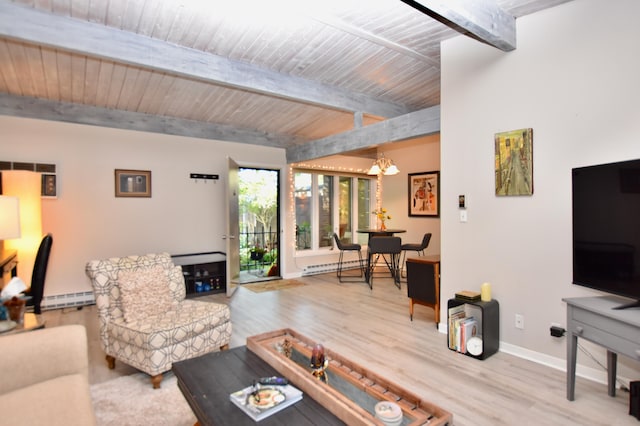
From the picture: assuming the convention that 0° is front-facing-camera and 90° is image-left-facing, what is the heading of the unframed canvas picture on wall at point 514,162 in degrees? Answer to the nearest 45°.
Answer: approximately 45°

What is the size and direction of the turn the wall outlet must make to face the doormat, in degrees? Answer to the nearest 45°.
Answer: approximately 45° to its right

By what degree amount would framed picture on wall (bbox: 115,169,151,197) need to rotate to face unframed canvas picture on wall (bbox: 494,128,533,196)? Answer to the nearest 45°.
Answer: approximately 45° to its left

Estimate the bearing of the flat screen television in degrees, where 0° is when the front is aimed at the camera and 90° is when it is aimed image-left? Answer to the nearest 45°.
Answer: approximately 45°

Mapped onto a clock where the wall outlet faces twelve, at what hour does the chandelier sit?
The chandelier is roughly at 3 o'clock from the wall outlet.

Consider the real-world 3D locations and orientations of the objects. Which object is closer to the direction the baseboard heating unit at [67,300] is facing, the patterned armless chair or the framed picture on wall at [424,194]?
the patterned armless chair

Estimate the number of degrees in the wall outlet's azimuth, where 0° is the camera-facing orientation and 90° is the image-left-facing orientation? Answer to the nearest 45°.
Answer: approximately 45°

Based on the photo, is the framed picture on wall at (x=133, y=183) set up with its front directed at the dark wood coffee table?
yes

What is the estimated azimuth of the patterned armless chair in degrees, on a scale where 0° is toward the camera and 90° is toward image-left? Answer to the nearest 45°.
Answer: approximately 315°

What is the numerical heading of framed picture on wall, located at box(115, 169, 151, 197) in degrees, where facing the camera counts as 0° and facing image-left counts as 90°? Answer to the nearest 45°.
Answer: approximately 0°

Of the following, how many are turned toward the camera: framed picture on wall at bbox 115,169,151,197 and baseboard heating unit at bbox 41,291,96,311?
2
